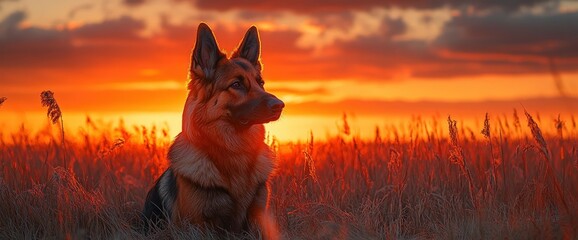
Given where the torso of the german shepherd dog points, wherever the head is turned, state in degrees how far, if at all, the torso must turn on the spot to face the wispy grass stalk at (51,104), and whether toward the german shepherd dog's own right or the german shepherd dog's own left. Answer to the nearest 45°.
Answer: approximately 180°

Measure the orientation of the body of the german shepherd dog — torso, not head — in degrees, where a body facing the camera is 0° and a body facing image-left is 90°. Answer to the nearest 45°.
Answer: approximately 315°
